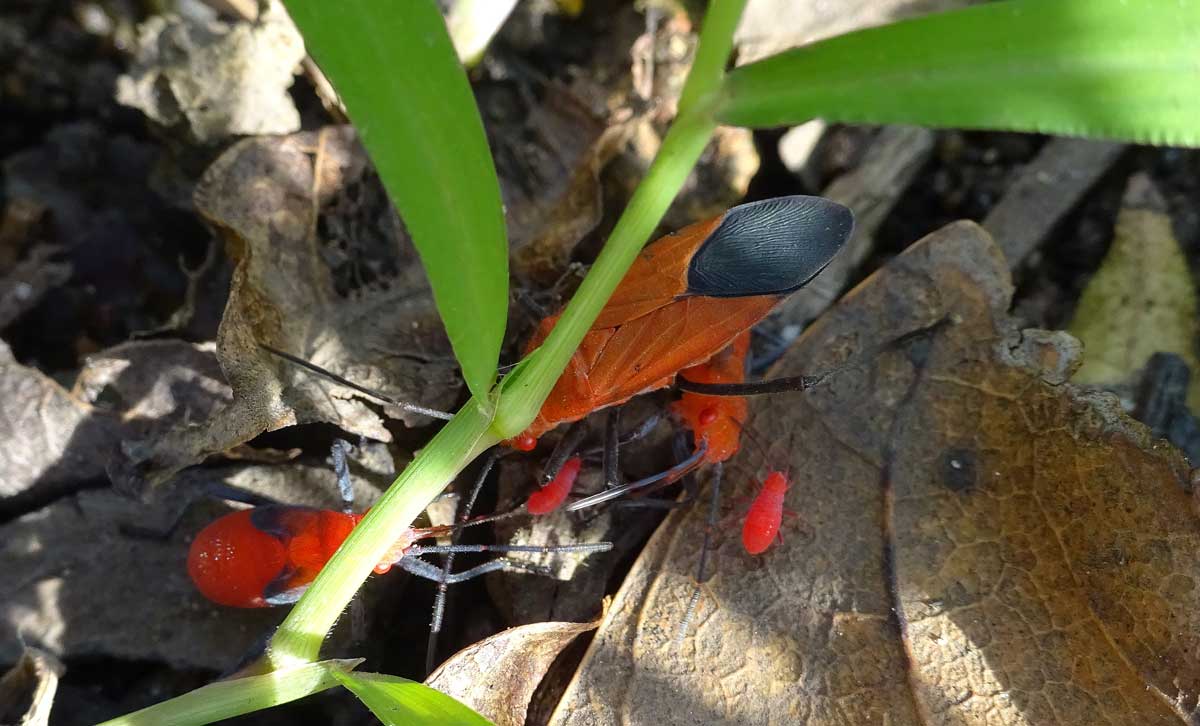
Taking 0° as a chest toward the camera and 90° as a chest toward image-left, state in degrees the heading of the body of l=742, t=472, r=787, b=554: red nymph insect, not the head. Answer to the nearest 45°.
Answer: approximately 180°

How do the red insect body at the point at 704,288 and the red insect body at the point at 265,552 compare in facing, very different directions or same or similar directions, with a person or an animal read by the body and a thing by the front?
very different directions

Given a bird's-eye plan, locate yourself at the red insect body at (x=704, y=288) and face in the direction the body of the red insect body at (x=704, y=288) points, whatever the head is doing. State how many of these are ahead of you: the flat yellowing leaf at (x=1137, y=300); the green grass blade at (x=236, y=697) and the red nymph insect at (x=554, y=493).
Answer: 2

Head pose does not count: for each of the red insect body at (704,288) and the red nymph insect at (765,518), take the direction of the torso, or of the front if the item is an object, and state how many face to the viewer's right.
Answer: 0

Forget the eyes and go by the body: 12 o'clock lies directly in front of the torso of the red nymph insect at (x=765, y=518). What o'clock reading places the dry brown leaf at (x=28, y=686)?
The dry brown leaf is roughly at 9 o'clock from the red nymph insect.

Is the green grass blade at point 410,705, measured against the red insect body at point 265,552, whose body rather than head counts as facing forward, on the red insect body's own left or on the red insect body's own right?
on the red insect body's own right

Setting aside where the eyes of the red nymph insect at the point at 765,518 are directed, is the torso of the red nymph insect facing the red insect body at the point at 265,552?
no

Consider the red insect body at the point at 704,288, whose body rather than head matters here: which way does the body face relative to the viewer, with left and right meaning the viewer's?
facing the viewer and to the left of the viewer

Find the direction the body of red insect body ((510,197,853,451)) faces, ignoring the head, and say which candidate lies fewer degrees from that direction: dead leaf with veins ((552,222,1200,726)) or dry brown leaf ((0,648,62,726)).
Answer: the dry brown leaf

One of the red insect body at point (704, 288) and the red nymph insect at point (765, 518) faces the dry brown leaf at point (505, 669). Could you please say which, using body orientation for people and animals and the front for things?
the red insect body

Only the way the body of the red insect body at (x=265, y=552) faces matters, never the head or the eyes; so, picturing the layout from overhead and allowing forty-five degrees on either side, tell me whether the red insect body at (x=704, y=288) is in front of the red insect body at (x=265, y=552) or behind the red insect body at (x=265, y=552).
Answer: in front

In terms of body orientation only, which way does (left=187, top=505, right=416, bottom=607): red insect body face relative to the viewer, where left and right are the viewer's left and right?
facing to the right of the viewer
